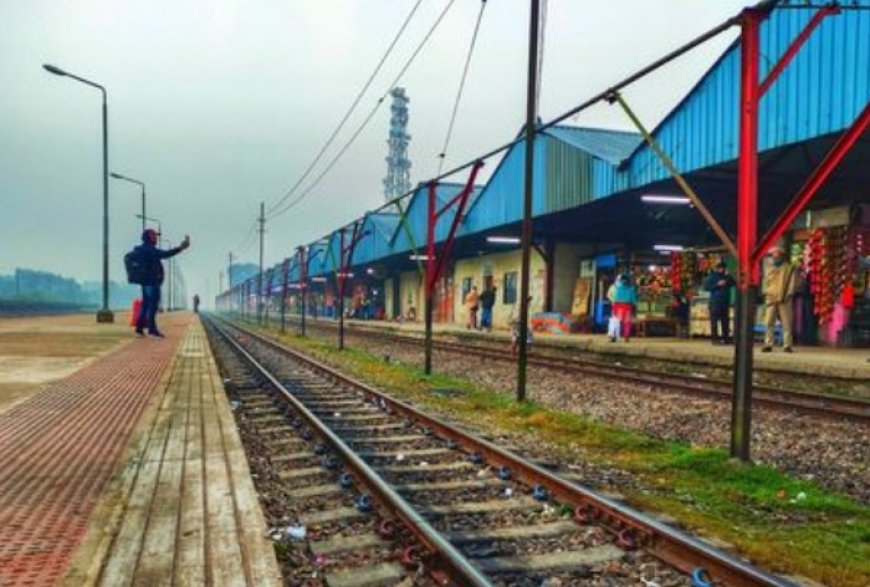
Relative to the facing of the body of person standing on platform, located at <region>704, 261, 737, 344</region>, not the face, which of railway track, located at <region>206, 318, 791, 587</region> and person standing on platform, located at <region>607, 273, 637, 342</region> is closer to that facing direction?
the railway track

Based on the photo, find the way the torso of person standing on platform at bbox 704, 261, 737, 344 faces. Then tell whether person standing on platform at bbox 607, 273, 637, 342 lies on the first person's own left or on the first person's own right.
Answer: on the first person's own right

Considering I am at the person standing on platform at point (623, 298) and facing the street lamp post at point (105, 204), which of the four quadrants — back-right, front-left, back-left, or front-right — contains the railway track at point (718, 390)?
back-left

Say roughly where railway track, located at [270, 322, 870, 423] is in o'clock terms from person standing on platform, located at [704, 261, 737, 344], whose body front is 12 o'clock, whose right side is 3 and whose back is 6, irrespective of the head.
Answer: The railway track is roughly at 12 o'clock from the person standing on platform.

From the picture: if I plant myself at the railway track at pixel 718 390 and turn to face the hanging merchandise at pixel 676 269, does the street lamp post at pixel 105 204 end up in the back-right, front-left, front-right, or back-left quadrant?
front-left

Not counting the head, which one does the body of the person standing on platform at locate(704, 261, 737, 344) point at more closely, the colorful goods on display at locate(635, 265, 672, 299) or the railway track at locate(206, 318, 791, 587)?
the railway track

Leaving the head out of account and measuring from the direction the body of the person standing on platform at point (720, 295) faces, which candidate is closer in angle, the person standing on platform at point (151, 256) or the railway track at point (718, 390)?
the railway track

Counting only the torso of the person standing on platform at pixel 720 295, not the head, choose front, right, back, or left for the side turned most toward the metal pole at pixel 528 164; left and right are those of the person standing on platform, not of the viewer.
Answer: front

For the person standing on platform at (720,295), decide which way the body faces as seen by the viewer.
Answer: toward the camera

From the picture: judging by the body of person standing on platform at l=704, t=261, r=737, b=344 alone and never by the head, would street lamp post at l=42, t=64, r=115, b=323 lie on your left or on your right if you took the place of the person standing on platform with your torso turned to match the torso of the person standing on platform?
on your right

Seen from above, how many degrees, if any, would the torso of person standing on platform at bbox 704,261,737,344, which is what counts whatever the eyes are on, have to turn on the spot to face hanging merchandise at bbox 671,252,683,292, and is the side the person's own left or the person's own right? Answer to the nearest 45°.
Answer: approximately 180°

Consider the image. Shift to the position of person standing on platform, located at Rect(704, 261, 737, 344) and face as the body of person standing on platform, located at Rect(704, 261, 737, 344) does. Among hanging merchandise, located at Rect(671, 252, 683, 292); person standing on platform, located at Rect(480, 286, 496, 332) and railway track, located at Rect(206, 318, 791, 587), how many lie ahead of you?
1

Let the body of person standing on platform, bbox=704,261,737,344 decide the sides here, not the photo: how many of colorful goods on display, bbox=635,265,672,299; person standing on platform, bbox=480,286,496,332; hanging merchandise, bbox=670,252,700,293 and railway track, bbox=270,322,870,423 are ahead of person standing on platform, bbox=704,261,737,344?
1
